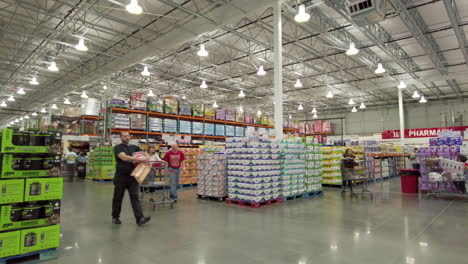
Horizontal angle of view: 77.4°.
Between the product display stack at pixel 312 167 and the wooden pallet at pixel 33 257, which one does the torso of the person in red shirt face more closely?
the wooden pallet

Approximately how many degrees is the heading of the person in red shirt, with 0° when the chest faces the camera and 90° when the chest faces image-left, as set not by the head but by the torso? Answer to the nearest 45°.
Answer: approximately 0°

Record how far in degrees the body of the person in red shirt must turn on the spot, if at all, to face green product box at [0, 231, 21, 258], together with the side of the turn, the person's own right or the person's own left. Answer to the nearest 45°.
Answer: approximately 45° to the person's own right

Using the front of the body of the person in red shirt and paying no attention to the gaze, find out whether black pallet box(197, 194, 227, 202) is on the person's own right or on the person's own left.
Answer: on the person's own left

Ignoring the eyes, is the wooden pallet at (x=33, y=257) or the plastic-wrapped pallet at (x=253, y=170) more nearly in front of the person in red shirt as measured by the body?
the wooden pallet

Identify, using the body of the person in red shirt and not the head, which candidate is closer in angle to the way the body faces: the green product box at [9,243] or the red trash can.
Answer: the green product box

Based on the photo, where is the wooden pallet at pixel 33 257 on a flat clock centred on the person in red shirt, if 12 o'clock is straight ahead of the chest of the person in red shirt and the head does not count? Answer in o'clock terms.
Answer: The wooden pallet is roughly at 1 o'clock from the person in red shirt.

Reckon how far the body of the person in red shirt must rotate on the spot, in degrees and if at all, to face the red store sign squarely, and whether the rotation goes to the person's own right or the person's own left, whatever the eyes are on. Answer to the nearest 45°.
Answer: approximately 135° to the person's own left

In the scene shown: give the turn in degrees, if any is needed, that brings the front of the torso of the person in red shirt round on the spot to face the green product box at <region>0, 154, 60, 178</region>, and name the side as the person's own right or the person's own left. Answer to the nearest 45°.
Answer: approximately 45° to the person's own right

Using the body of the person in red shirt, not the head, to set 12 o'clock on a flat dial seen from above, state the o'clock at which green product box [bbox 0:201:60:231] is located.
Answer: The green product box is roughly at 1 o'clock from the person in red shirt.

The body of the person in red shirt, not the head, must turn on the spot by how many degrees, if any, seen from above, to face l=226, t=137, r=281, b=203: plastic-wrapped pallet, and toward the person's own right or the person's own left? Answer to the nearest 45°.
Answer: approximately 90° to the person's own left

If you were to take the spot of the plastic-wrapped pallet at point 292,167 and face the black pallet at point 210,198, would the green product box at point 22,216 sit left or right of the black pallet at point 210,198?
left

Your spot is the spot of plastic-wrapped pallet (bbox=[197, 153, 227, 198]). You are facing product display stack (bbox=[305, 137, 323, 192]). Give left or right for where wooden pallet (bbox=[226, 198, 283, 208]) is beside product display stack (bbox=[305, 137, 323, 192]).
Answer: right
